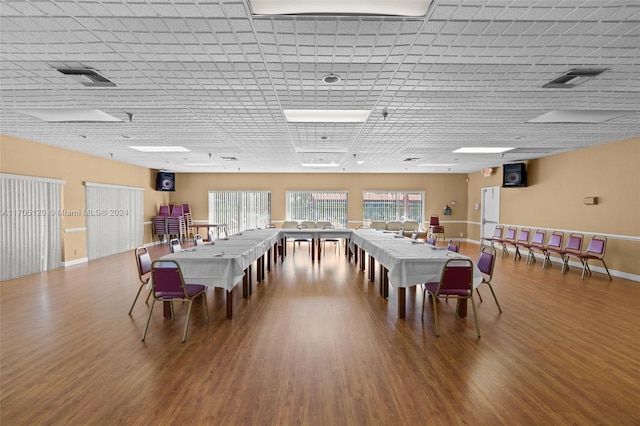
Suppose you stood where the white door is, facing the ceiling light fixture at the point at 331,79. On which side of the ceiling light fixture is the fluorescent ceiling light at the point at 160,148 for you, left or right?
right

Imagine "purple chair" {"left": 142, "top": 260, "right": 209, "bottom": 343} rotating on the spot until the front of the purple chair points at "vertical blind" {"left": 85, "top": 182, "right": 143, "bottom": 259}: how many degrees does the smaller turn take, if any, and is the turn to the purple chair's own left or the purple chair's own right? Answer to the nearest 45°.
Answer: approximately 45° to the purple chair's own left

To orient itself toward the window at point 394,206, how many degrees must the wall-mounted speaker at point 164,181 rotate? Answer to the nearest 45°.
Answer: approximately 45° to its left

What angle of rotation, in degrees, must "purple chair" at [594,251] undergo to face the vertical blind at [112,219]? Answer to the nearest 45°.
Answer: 0° — it already faces it

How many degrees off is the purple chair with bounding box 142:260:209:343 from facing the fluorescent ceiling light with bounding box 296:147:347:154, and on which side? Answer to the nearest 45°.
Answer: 0° — it already faces it

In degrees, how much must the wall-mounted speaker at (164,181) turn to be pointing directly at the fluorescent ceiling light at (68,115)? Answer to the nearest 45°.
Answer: approximately 45° to its right

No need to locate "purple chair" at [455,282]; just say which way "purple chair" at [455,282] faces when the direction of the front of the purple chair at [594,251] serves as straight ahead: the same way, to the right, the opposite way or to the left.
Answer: to the right

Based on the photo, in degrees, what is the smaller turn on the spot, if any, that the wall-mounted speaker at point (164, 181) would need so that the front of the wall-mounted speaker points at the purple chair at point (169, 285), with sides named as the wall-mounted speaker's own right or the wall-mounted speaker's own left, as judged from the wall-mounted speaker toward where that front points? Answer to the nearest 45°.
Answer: approximately 45° to the wall-mounted speaker's own right

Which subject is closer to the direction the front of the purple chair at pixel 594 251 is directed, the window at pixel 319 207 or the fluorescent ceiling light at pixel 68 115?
the fluorescent ceiling light

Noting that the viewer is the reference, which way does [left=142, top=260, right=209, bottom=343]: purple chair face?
facing away from the viewer and to the right of the viewer
